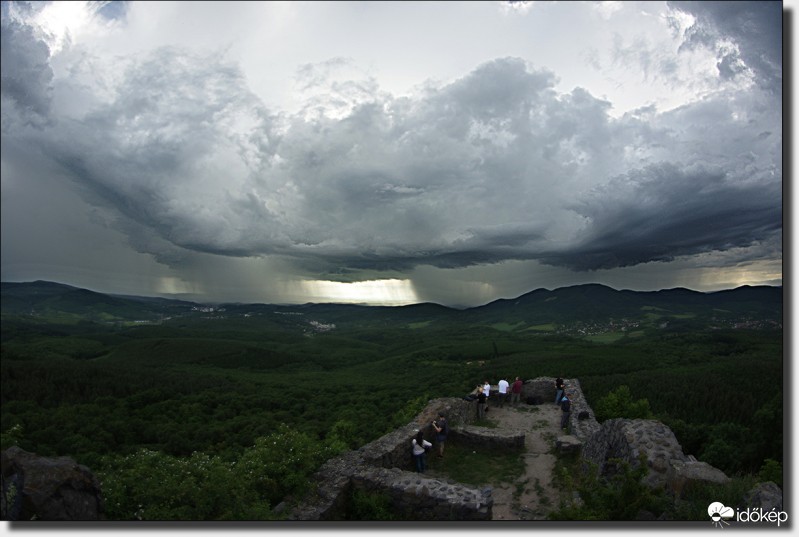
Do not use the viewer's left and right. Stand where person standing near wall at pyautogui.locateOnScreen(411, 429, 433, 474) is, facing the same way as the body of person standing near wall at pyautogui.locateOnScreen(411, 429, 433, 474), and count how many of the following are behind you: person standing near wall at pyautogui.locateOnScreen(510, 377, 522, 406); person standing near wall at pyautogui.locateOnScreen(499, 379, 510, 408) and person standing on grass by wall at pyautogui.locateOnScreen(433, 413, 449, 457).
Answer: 0

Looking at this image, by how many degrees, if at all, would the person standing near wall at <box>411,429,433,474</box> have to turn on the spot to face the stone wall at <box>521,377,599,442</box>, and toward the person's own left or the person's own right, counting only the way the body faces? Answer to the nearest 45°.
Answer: approximately 45° to the person's own right

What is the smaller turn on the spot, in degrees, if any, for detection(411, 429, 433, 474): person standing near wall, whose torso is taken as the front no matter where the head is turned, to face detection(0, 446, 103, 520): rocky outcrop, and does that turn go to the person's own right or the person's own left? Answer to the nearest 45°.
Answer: approximately 135° to the person's own left

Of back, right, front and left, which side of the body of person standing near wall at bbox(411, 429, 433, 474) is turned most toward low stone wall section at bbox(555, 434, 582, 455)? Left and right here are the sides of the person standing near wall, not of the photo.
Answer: right

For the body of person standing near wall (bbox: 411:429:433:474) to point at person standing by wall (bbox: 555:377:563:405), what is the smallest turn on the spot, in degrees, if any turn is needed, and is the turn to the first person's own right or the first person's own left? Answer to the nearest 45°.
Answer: approximately 45° to the first person's own right

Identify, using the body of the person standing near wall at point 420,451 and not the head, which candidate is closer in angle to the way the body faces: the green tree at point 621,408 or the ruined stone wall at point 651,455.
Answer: the green tree

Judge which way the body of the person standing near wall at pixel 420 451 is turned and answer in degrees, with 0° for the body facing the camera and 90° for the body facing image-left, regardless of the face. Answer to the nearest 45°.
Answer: approximately 180°

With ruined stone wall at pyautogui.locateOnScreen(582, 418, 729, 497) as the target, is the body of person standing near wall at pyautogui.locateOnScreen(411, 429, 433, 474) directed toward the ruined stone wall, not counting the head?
no

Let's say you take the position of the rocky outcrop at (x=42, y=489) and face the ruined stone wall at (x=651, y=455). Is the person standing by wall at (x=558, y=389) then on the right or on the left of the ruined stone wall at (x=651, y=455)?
left
